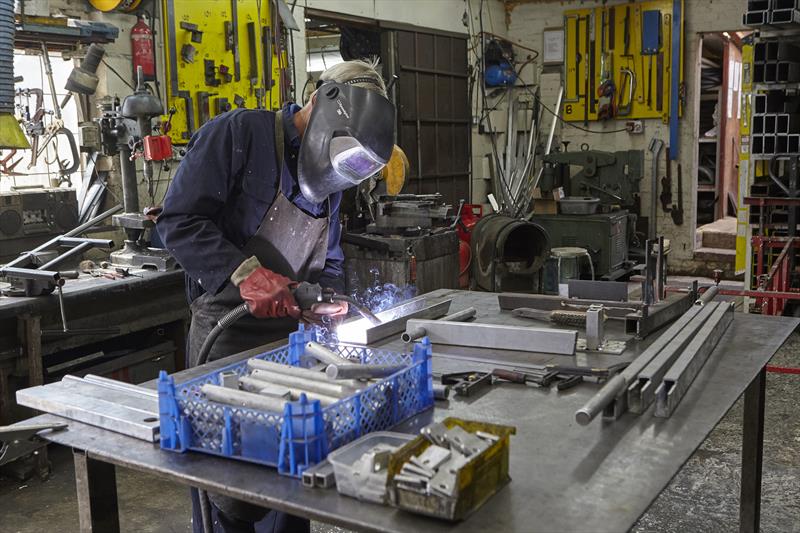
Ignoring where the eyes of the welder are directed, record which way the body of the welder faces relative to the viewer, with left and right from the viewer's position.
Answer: facing the viewer and to the right of the viewer

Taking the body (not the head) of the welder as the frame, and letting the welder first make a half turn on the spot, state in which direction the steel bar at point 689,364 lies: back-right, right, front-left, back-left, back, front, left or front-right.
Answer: back

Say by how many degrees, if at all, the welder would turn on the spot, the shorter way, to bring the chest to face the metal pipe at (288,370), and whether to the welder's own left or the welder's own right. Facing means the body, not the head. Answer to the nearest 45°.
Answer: approximately 45° to the welder's own right

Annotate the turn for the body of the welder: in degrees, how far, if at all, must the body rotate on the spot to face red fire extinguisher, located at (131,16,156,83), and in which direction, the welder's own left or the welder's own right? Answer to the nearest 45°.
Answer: approximately 135° to the welder's own left

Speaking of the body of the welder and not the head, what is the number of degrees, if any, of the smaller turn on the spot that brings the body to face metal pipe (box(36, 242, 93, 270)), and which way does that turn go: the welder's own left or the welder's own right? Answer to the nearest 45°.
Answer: approximately 180°

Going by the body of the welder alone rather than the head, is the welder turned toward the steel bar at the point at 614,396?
yes

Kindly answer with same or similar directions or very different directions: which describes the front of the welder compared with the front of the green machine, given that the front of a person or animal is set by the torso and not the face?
same or similar directions

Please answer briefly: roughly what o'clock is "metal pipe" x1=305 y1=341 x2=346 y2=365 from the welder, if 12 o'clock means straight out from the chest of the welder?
The metal pipe is roughly at 1 o'clock from the welder.
